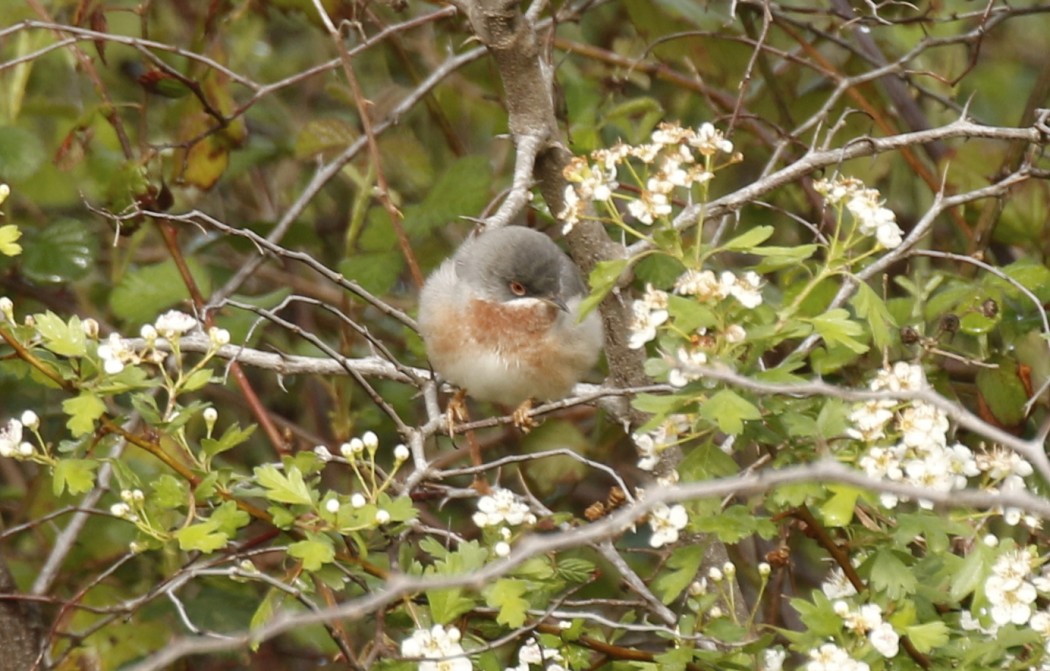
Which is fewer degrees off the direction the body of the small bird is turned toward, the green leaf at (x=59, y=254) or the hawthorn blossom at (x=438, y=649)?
the hawthorn blossom

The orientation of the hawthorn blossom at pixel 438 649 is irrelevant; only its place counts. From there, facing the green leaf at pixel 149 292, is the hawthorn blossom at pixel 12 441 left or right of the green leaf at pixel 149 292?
left

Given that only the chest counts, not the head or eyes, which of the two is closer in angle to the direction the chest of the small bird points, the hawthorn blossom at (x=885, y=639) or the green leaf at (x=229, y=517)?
the hawthorn blossom

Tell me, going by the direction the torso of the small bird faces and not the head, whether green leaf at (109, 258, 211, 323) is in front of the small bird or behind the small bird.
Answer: behind

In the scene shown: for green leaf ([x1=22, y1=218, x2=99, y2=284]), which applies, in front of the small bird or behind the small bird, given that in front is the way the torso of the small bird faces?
behind

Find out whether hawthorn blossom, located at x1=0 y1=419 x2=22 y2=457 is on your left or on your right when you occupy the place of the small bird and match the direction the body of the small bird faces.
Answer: on your right

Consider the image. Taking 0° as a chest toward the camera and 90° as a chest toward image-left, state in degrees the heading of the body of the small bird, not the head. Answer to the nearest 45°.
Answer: approximately 315°

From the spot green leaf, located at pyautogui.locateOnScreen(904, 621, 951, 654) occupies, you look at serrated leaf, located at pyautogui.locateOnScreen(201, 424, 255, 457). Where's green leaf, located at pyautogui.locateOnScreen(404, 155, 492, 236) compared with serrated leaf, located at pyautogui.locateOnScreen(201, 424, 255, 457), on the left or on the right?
right
